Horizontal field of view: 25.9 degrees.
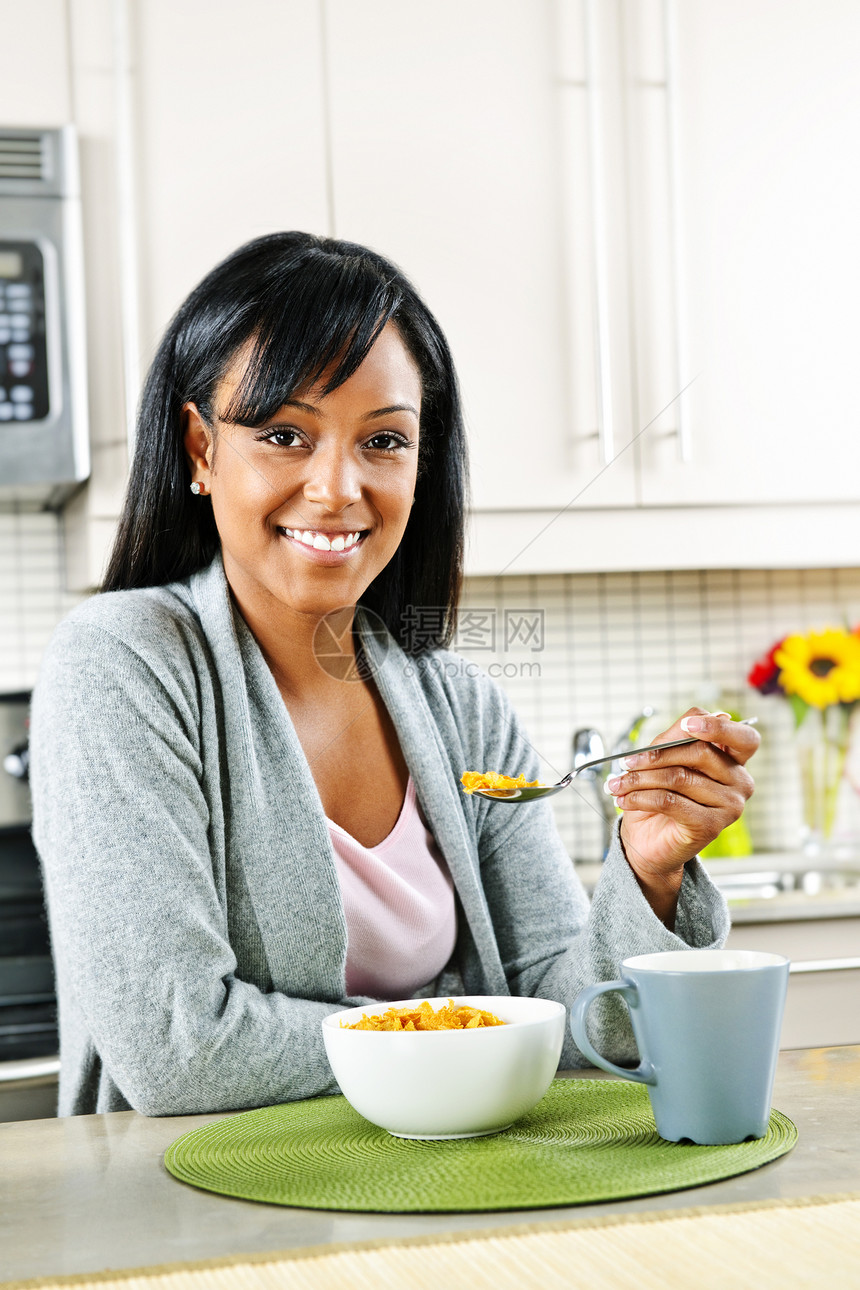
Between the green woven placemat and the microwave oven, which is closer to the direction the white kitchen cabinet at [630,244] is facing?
the green woven placemat

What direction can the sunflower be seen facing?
toward the camera

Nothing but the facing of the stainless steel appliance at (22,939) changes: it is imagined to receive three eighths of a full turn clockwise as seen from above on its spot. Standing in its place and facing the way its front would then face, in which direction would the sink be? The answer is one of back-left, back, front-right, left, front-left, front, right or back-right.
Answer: back

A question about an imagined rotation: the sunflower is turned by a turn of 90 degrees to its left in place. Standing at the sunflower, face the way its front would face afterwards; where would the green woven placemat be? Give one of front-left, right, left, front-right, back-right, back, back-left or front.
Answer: right

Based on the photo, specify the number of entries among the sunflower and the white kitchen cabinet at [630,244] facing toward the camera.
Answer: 2

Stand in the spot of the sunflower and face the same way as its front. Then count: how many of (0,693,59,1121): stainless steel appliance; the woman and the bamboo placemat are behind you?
0

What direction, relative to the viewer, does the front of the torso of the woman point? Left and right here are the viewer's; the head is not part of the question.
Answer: facing the viewer and to the right of the viewer

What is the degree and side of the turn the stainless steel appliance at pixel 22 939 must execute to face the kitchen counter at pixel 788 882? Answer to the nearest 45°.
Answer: approximately 45° to its left

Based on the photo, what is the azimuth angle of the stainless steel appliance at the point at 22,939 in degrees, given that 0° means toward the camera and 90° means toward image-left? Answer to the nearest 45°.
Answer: approximately 315°

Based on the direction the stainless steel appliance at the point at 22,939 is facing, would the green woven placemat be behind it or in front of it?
in front

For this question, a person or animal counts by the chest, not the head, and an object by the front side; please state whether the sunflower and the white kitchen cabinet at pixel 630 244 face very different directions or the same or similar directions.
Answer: same or similar directions

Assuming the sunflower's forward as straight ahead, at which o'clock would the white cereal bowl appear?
The white cereal bowl is roughly at 12 o'clock from the sunflower.

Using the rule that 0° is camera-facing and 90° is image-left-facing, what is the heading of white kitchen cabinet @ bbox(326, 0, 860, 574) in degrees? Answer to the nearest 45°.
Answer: approximately 0°
